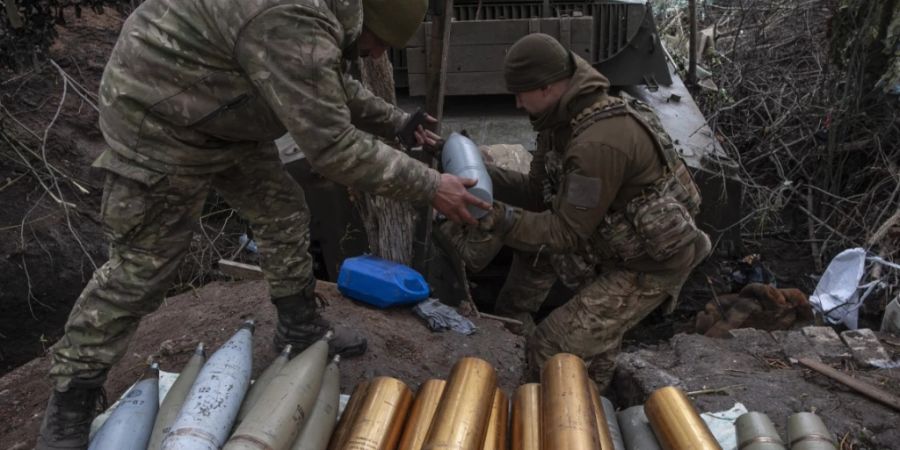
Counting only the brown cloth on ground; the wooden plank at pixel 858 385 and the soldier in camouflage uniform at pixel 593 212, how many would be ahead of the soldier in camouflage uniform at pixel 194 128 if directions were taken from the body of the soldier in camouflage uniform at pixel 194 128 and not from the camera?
3

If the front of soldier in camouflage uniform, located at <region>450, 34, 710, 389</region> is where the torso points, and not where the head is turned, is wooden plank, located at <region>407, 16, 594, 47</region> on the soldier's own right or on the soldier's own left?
on the soldier's own right

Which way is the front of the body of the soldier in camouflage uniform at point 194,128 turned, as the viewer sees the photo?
to the viewer's right

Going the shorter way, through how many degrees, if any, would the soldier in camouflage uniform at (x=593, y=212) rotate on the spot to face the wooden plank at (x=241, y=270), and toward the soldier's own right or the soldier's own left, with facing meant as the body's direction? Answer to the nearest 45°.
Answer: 0° — they already face it

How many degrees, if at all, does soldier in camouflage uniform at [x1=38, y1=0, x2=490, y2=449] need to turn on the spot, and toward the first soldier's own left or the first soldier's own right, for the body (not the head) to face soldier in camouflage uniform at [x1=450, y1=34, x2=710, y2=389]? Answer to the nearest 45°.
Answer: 0° — they already face them

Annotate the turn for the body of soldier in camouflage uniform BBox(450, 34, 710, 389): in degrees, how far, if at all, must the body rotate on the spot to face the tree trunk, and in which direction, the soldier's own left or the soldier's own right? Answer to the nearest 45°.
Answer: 0° — they already face it

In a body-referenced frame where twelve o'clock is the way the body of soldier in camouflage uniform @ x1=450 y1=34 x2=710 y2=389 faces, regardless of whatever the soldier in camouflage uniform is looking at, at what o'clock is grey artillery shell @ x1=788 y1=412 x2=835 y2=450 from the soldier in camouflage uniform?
The grey artillery shell is roughly at 8 o'clock from the soldier in camouflage uniform.

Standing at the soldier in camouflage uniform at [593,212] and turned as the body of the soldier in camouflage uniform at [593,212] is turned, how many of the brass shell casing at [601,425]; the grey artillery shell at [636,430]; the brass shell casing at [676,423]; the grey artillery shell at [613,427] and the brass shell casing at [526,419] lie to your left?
5

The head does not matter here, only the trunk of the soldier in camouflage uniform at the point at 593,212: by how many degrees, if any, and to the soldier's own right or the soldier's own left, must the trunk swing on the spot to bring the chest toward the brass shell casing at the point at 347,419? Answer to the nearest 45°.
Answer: approximately 45° to the soldier's own left

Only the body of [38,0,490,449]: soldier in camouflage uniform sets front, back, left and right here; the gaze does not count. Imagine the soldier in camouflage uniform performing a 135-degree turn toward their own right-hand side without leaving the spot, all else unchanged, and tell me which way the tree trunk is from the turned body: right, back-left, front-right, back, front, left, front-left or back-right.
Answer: back

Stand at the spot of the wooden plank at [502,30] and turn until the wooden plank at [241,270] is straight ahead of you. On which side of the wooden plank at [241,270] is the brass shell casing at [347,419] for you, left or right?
left

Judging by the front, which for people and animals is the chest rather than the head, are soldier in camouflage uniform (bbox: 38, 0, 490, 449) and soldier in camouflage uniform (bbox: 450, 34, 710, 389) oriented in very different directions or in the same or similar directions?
very different directions

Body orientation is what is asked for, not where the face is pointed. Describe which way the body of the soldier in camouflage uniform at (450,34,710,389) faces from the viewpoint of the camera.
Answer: to the viewer's left

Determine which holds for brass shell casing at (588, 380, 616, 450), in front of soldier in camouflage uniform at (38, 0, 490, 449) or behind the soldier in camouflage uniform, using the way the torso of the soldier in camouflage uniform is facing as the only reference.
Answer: in front

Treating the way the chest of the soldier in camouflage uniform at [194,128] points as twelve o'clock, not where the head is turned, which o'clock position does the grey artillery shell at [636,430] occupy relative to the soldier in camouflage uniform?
The grey artillery shell is roughly at 1 o'clock from the soldier in camouflage uniform.

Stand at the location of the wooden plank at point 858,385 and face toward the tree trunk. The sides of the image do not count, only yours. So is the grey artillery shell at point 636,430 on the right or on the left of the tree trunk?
left

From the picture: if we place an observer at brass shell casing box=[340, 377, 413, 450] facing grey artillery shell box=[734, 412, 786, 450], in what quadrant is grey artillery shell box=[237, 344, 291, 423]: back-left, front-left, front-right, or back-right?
back-left

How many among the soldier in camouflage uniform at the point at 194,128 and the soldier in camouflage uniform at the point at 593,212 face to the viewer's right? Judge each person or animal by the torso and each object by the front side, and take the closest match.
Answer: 1
